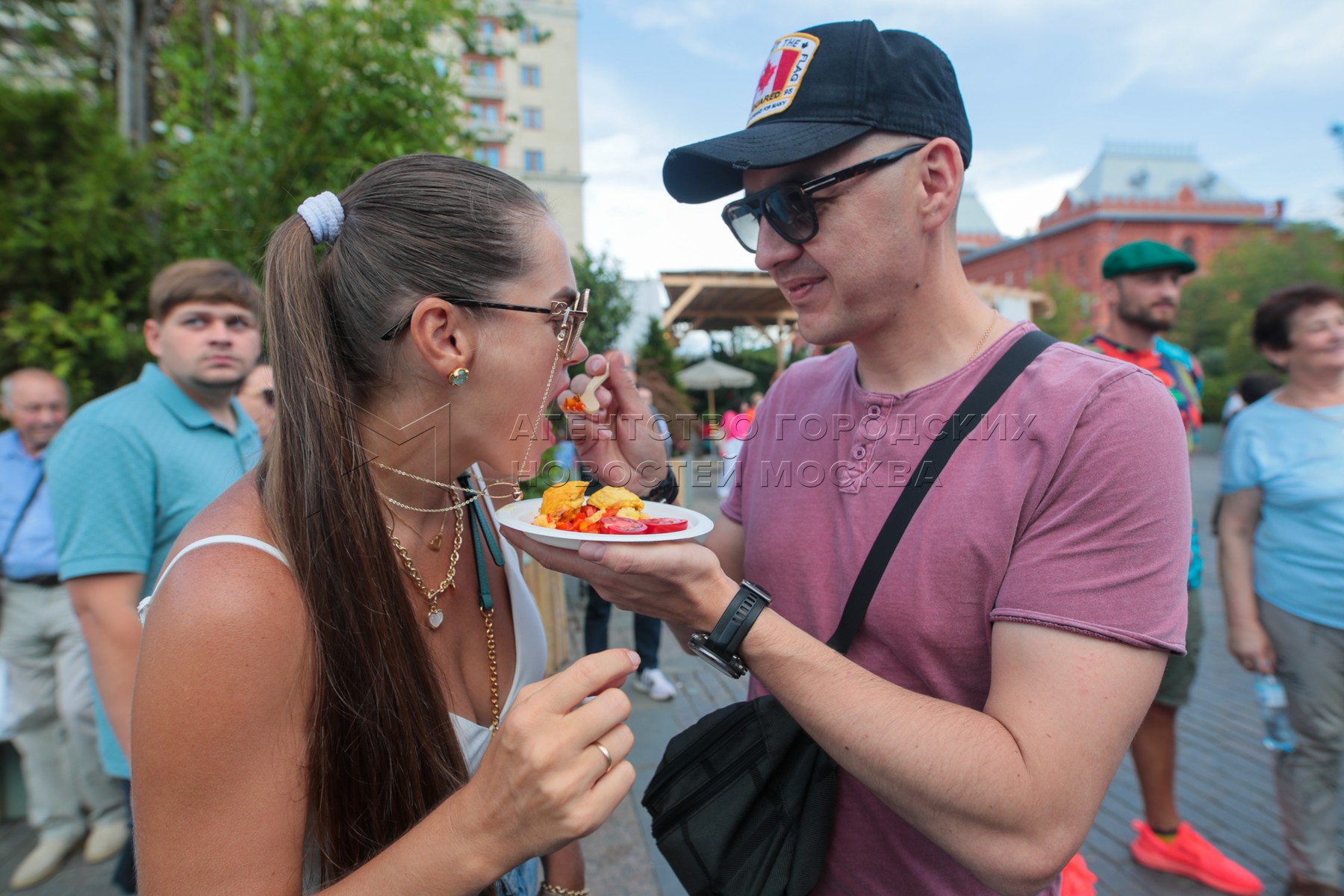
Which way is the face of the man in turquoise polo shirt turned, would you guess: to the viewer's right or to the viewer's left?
to the viewer's right

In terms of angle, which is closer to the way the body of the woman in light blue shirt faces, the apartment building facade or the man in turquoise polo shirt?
the man in turquoise polo shirt

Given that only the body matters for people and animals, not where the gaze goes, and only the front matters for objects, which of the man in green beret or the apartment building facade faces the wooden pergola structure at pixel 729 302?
the apartment building facade

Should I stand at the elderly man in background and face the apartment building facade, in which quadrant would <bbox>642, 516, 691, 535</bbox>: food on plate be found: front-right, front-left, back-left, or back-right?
back-right

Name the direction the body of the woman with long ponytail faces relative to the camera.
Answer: to the viewer's right

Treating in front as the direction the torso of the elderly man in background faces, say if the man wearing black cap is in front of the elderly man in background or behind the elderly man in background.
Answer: in front

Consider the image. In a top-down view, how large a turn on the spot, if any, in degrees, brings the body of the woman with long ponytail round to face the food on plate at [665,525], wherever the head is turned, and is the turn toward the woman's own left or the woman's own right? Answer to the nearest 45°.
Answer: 0° — they already face it

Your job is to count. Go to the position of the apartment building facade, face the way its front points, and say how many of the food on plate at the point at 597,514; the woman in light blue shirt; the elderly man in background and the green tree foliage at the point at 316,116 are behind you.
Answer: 0

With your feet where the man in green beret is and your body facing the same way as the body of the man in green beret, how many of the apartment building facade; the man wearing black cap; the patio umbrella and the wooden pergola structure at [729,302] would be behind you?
3

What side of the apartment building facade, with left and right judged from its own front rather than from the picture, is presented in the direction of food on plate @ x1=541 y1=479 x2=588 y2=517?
front

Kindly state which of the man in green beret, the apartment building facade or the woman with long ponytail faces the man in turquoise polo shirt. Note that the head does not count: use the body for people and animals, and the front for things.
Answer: the apartment building facade

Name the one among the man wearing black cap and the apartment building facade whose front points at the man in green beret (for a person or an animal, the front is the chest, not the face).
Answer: the apartment building facade

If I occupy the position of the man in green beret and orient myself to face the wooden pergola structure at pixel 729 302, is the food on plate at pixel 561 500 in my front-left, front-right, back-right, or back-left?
back-left

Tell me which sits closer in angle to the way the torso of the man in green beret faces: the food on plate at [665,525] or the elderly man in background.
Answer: the food on plate

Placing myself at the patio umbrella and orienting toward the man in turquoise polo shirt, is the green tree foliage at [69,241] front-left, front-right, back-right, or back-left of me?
front-right

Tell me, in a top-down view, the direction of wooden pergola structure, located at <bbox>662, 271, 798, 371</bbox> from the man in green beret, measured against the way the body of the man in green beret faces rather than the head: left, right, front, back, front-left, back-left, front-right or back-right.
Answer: back

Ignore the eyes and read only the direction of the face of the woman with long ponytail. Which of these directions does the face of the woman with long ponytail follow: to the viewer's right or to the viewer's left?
to the viewer's right

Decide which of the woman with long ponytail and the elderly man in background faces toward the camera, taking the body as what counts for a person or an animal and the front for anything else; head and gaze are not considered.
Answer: the elderly man in background

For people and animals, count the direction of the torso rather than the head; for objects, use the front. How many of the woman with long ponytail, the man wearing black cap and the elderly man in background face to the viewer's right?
1

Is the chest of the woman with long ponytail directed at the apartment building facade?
no

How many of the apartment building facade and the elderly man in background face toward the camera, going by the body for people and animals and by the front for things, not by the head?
2

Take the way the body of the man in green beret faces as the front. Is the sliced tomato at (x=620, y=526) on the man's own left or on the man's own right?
on the man's own right

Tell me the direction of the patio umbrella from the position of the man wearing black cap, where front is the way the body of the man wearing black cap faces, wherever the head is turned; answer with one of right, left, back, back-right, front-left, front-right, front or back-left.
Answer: back-right
